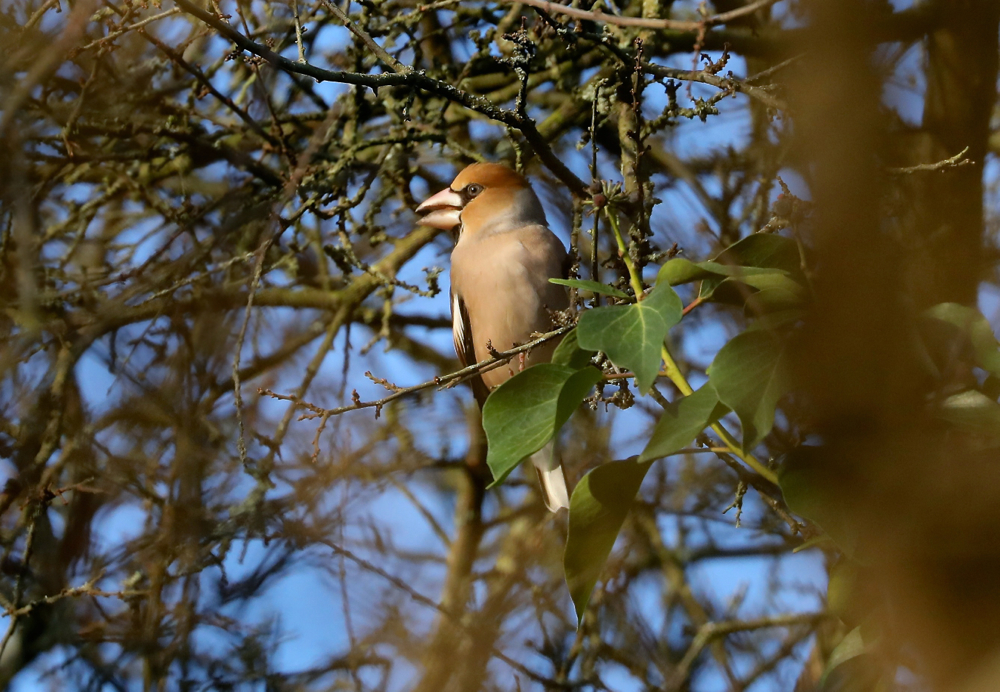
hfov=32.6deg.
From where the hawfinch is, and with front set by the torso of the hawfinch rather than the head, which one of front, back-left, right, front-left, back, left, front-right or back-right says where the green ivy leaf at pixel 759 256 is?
front-left

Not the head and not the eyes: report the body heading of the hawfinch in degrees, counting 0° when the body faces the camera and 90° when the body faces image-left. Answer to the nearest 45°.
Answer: approximately 45°

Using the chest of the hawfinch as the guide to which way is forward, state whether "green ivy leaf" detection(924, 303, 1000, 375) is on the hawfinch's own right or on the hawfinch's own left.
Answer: on the hawfinch's own left

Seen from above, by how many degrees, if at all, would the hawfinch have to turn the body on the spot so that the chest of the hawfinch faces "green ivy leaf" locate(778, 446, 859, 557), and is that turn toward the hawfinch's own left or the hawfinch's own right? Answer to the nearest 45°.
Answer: approximately 45° to the hawfinch's own left

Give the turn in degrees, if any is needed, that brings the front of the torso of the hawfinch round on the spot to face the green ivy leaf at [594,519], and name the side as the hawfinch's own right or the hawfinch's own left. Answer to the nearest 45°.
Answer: approximately 45° to the hawfinch's own left

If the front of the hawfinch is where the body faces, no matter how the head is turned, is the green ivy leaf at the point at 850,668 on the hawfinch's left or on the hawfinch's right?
on the hawfinch's left

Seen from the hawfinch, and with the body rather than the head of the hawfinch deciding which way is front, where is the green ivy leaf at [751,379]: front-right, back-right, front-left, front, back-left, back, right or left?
front-left

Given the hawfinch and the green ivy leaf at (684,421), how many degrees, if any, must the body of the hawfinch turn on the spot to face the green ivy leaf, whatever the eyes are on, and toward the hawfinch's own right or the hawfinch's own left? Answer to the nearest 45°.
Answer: approximately 45° to the hawfinch's own left

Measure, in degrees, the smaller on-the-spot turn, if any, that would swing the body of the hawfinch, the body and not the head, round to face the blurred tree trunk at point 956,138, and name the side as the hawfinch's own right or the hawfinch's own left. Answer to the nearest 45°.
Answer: approximately 45° to the hawfinch's own left
